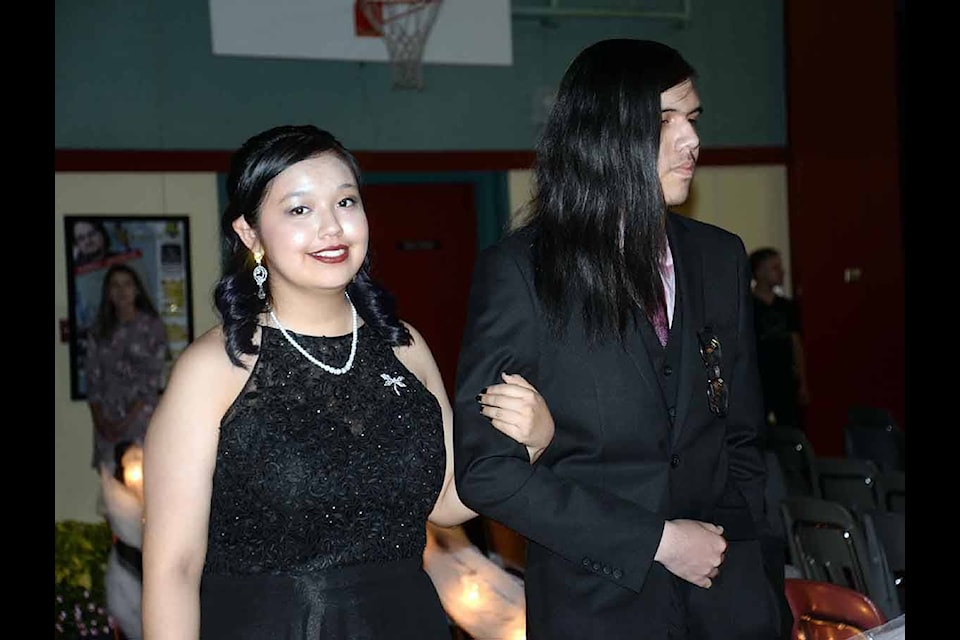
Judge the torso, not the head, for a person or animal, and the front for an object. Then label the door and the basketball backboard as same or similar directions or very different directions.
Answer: same or similar directions

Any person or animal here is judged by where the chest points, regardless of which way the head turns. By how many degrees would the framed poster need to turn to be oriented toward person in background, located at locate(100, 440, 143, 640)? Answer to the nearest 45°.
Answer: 0° — it already faces them

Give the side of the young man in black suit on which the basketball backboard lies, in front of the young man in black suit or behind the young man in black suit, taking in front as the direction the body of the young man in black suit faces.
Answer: behind

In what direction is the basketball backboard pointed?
toward the camera

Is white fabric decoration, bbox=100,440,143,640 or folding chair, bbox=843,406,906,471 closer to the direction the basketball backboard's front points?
the white fabric decoration

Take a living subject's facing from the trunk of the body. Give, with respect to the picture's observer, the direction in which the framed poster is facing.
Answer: facing the viewer

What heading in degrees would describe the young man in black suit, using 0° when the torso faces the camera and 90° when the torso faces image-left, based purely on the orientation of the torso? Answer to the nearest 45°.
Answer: approximately 315°

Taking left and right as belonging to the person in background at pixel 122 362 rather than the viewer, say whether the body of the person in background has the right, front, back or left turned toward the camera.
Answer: front

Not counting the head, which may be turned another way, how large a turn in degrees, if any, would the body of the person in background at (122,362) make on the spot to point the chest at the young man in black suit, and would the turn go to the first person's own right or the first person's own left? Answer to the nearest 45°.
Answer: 0° — they already face them

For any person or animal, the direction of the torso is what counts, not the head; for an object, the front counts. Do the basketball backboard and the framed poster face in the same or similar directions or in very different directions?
same or similar directions

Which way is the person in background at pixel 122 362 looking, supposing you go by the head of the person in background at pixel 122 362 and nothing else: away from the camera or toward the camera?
toward the camera
